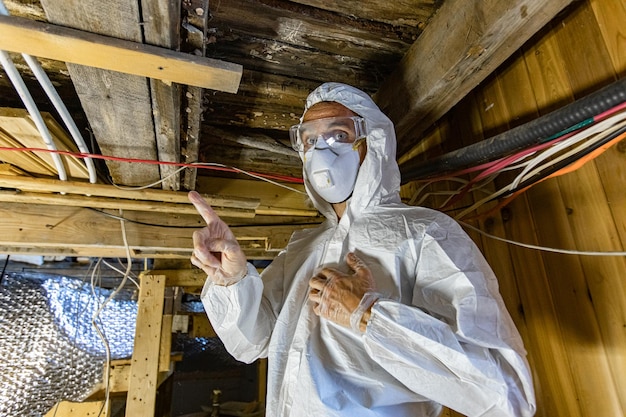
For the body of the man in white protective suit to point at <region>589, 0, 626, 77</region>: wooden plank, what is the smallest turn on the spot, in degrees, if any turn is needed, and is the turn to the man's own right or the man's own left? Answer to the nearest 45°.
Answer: approximately 135° to the man's own left

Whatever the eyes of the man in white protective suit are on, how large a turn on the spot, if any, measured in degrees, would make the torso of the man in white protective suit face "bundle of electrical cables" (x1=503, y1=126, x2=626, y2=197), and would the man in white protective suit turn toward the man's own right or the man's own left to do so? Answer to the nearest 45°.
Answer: approximately 135° to the man's own left

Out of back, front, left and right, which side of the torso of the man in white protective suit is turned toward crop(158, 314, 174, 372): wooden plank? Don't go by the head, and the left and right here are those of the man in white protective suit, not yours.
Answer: right

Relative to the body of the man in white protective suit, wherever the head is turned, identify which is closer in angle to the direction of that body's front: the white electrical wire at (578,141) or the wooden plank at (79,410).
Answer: the wooden plank

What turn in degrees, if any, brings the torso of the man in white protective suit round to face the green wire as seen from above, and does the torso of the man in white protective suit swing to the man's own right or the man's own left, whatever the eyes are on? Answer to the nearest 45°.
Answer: approximately 135° to the man's own left

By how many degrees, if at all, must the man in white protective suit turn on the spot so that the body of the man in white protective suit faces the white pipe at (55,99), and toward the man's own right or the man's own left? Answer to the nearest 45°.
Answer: approximately 45° to the man's own right

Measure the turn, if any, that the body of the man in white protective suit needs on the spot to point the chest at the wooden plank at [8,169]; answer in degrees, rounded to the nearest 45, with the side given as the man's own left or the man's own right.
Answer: approximately 45° to the man's own right

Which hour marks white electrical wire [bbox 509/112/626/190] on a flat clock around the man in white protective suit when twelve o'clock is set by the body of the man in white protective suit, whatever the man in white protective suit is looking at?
The white electrical wire is roughly at 8 o'clock from the man in white protective suit.

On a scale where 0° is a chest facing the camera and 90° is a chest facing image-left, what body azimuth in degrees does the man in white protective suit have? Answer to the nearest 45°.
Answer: approximately 45°

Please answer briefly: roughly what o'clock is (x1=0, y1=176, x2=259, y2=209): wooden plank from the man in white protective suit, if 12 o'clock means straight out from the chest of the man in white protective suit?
The wooden plank is roughly at 2 o'clock from the man in white protective suit.

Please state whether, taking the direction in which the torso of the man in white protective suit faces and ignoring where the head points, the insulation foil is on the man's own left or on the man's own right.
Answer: on the man's own right
